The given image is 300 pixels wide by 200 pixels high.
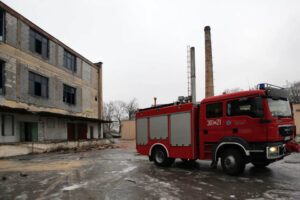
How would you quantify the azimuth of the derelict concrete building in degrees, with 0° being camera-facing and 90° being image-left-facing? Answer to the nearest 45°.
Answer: approximately 315°

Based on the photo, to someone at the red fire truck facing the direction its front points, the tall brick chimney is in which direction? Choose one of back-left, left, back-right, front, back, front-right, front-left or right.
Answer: back-left

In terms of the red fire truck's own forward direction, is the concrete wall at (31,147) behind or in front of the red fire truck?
behind

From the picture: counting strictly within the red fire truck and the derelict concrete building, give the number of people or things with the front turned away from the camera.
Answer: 0

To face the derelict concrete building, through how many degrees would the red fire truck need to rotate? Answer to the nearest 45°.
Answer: approximately 180°

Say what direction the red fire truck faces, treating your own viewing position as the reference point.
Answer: facing the viewer and to the right of the viewer
